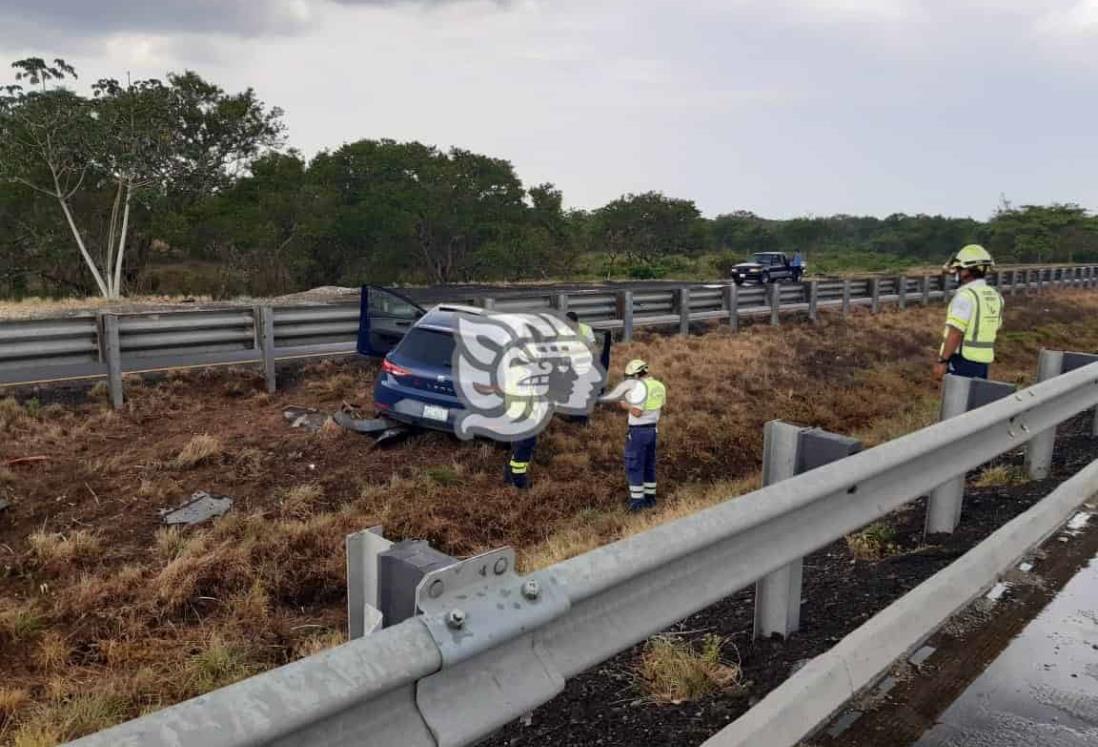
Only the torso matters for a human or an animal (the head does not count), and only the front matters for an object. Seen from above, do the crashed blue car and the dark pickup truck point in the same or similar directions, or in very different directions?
very different directions

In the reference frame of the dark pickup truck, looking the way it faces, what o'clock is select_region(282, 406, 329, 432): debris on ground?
The debris on ground is roughly at 11 o'clock from the dark pickup truck.

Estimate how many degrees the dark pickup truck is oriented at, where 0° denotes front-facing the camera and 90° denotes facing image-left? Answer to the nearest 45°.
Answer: approximately 45°

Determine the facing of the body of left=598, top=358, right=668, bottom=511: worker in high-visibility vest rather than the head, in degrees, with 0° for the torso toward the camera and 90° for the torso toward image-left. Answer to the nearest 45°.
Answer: approximately 135°

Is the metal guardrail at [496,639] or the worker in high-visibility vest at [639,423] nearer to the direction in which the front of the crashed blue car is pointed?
the worker in high-visibility vest

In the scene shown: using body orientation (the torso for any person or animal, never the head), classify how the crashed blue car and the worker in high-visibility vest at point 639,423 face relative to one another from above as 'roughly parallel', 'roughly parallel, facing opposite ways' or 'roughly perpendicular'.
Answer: roughly perpendicular

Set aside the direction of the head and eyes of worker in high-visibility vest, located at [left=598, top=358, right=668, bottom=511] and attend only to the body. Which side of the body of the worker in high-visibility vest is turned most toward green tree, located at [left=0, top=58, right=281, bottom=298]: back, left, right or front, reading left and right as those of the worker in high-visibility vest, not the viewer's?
front

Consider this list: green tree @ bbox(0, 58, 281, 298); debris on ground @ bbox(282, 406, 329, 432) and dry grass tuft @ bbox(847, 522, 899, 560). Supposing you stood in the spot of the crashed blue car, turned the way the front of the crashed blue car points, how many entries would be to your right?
1

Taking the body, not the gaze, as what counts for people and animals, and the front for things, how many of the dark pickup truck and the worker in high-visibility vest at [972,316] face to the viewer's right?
0

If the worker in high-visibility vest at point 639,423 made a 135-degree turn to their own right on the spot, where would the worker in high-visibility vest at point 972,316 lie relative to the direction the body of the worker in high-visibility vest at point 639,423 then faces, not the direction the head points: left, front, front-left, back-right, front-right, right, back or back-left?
front

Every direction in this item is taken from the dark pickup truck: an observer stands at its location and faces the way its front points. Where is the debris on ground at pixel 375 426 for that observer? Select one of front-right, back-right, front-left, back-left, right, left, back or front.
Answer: front-left

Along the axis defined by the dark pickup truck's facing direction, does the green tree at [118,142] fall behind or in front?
in front

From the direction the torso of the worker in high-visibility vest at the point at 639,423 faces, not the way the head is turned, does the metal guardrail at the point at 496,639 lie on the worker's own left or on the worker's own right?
on the worker's own left

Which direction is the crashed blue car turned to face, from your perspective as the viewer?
facing away from the viewer and to the right of the viewer
